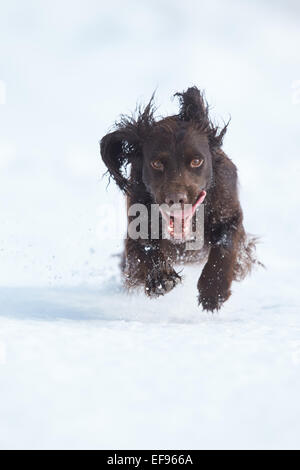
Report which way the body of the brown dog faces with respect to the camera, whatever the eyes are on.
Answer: toward the camera
